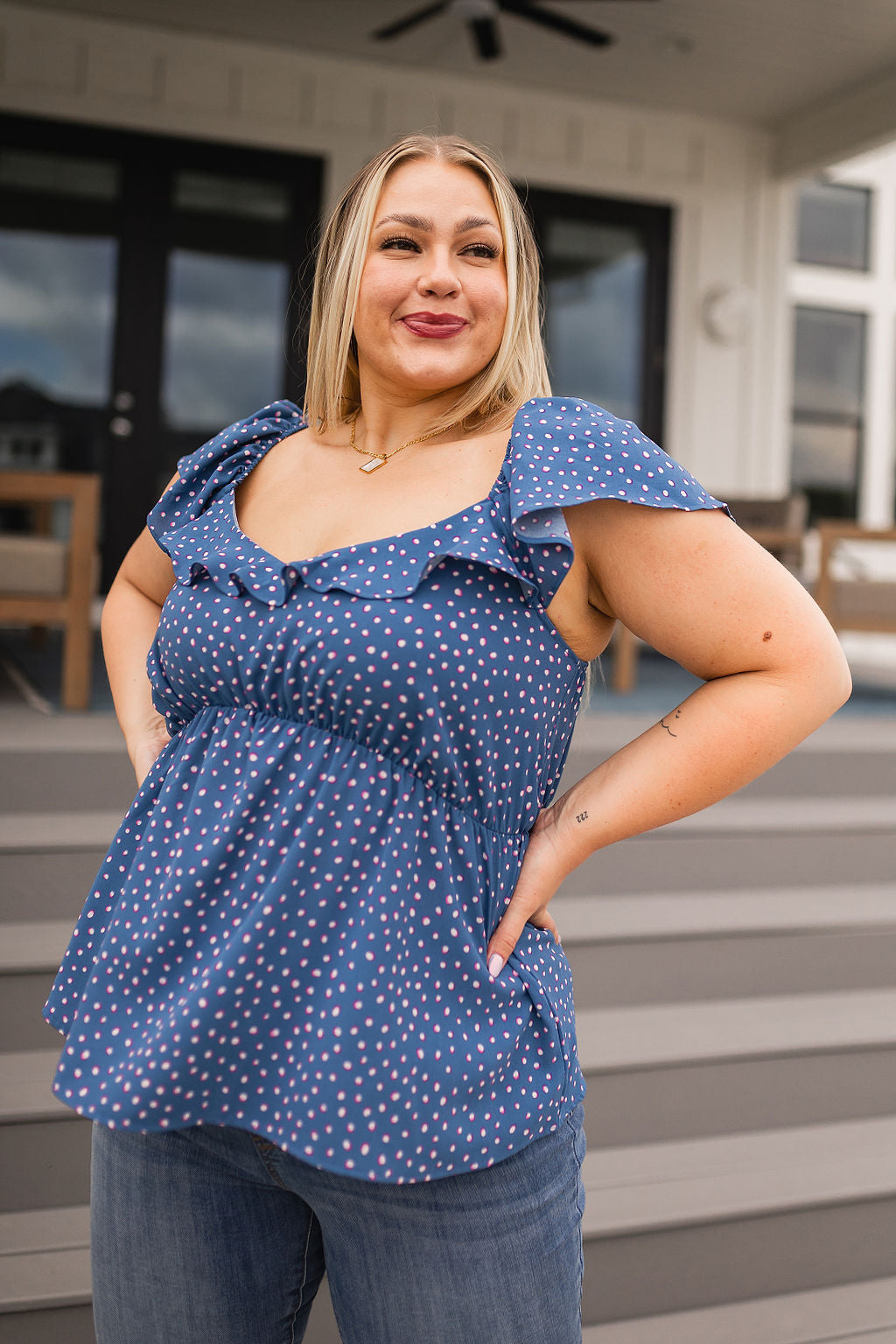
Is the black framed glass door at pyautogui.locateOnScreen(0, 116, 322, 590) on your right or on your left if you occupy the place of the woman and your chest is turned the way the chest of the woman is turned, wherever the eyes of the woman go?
on your right

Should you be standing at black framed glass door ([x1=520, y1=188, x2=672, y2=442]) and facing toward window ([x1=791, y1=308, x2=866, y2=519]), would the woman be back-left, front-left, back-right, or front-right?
back-right

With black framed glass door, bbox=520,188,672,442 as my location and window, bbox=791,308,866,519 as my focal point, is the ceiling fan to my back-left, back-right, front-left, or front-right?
back-right

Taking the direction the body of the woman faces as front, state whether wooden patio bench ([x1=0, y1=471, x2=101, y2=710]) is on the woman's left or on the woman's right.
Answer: on the woman's right

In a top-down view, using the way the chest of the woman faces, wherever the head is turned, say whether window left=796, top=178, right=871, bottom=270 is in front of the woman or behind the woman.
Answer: behind

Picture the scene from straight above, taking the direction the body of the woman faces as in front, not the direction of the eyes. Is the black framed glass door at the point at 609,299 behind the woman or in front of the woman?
behind
